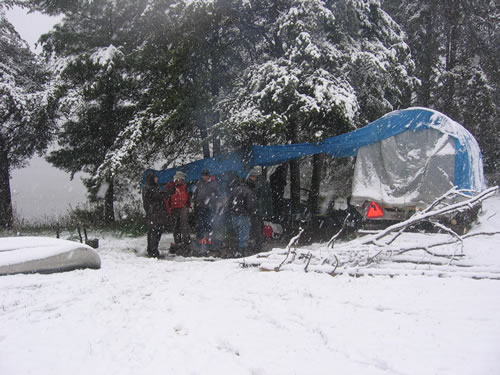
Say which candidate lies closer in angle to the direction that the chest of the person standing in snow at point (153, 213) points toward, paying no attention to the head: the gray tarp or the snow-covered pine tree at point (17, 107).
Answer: the gray tarp

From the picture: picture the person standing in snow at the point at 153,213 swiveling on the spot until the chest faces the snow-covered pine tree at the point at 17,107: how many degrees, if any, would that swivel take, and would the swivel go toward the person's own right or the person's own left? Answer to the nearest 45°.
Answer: approximately 135° to the person's own left

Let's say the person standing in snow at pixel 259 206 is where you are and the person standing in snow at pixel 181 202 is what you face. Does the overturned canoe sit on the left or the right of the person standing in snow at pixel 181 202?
left

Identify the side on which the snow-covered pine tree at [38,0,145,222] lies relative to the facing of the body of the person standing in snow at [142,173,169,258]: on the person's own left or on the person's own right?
on the person's own left

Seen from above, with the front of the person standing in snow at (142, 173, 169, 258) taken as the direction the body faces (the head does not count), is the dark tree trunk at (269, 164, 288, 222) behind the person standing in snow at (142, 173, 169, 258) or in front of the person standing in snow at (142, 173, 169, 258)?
in front

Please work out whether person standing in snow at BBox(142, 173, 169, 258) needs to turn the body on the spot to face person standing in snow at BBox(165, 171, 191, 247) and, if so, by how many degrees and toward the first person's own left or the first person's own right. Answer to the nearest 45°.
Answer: approximately 45° to the first person's own left

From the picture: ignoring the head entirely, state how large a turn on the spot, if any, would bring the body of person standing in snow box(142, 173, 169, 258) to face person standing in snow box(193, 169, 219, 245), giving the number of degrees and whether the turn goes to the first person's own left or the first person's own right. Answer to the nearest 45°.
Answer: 0° — they already face them

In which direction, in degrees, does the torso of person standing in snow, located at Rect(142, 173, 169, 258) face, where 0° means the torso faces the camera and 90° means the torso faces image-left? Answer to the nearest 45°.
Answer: approximately 270°

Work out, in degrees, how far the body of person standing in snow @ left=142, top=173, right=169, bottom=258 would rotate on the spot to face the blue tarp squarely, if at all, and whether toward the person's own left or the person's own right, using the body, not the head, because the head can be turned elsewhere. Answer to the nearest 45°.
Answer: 0° — they already face it
